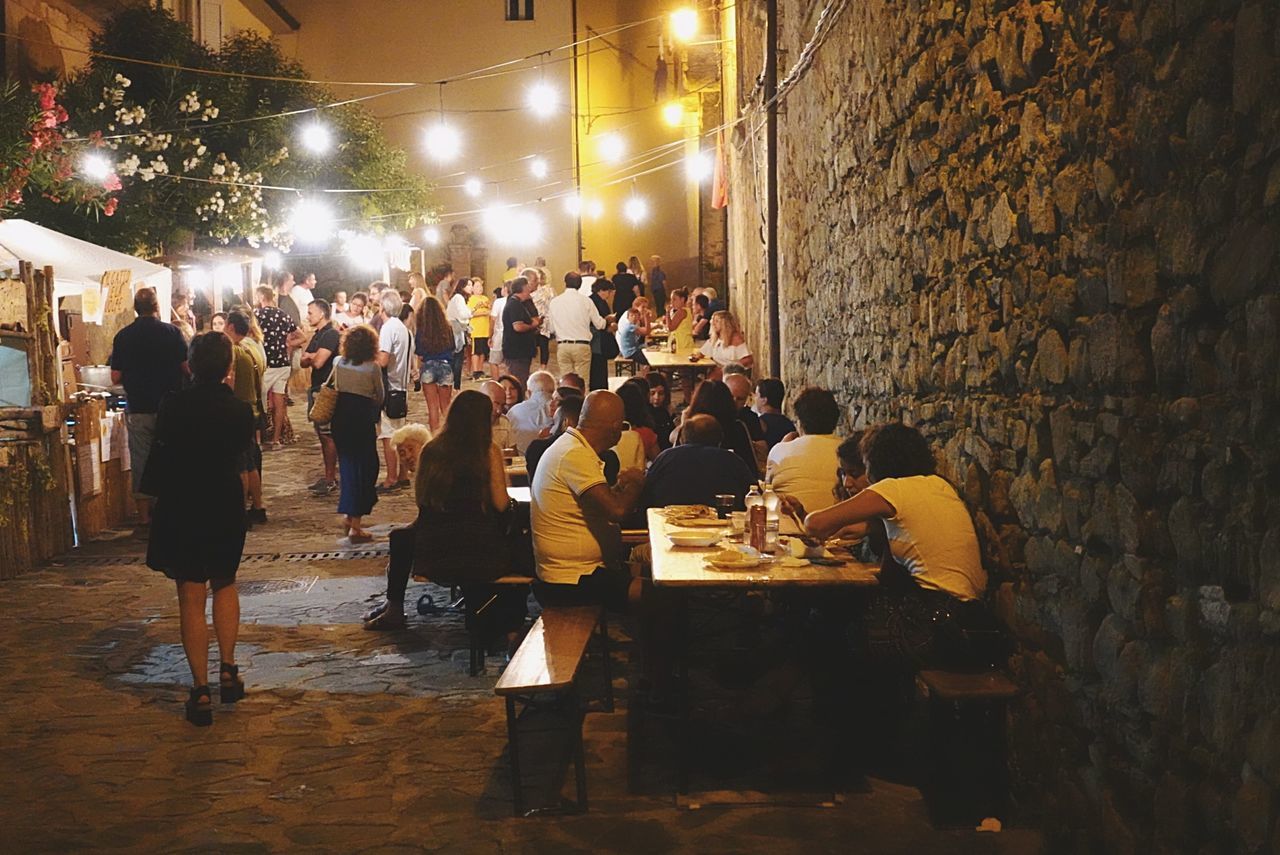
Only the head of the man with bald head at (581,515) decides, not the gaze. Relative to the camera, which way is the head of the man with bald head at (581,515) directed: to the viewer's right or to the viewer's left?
to the viewer's right

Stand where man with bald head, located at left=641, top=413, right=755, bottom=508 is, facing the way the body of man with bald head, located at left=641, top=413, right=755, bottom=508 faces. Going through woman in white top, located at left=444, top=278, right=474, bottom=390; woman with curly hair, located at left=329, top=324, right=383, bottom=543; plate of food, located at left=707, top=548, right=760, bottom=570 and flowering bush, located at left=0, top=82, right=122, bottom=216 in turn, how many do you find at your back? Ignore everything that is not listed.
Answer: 1

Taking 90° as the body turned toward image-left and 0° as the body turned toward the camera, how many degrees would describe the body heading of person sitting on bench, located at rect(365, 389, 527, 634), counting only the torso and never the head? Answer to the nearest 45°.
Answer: approximately 180°

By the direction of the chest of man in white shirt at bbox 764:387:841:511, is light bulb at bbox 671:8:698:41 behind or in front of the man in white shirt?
in front

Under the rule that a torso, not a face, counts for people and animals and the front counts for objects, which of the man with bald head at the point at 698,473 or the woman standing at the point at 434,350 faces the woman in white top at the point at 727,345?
the man with bald head

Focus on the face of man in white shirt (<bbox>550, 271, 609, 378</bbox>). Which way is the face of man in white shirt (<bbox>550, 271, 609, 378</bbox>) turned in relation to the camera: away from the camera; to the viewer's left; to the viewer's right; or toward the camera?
away from the camera

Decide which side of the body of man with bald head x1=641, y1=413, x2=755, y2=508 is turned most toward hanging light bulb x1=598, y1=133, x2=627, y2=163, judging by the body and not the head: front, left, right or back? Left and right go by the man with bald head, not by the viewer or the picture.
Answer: front

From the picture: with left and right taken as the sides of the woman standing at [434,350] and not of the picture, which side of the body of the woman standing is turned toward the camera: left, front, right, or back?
back

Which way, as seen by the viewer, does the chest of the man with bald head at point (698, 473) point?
away from the camera

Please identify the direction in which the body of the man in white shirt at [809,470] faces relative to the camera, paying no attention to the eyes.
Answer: away from the camera

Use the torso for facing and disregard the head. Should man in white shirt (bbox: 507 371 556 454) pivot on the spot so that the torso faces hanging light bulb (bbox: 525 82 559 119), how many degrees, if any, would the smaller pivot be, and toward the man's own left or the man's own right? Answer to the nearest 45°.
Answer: approximately 45° to the man's own left

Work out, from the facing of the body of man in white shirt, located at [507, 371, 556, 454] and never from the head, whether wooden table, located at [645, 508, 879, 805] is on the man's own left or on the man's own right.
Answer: on the man's own right

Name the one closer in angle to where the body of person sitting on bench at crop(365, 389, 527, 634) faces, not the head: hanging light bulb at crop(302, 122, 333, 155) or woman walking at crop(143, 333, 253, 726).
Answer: the hanging light bulb

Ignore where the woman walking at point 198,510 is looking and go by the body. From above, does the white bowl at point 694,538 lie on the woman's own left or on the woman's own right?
on the woman's own right

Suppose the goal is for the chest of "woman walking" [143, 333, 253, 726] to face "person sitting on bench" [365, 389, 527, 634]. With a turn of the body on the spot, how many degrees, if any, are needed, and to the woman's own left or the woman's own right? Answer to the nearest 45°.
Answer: approximately 90° to the woman's own right
